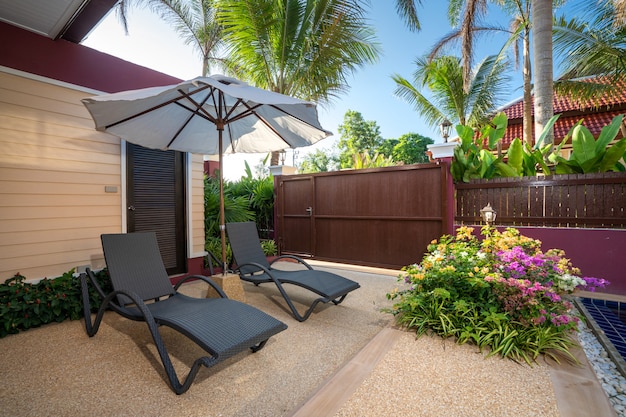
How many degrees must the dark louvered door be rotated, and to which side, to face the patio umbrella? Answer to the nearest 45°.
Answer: approximately 45° to its right

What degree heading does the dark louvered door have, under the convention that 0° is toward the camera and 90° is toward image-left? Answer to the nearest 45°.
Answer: approximately 315°

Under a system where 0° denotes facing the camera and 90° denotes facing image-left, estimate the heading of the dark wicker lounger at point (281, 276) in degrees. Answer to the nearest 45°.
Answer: approximately 315°

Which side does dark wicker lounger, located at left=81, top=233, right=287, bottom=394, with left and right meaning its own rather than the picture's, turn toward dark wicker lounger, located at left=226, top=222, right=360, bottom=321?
left

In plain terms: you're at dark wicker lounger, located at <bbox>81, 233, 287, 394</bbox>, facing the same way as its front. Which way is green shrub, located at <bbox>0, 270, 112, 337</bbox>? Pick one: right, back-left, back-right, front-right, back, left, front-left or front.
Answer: back
